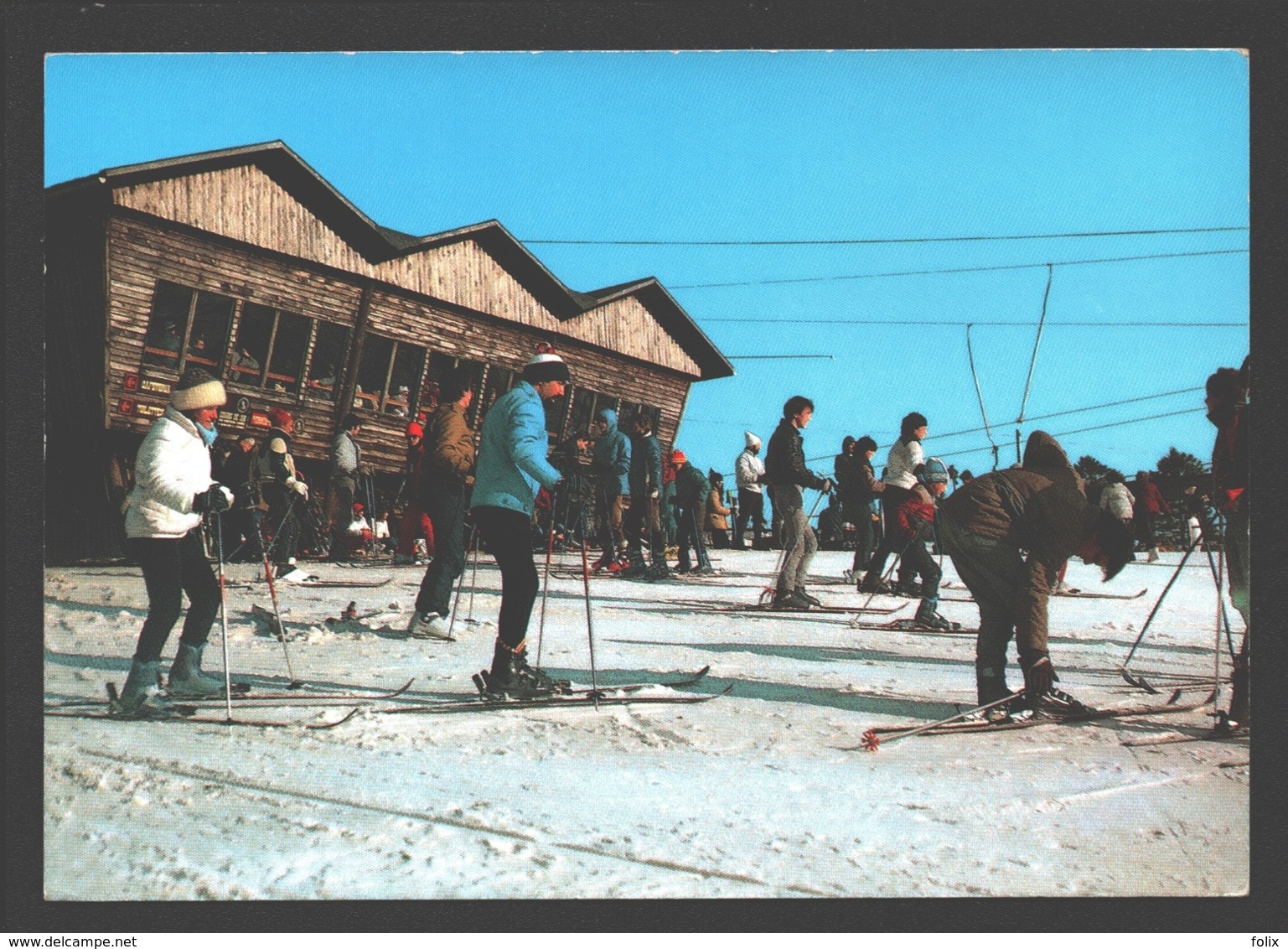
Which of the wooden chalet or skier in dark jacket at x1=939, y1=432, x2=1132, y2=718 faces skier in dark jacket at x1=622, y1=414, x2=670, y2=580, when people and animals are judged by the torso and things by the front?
the wooden chalet

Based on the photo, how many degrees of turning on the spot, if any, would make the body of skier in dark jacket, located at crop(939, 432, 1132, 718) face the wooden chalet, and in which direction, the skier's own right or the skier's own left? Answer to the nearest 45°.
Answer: approximately 135° to the skier's own left

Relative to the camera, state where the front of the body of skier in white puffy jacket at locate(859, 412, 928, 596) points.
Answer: to the viewer's right

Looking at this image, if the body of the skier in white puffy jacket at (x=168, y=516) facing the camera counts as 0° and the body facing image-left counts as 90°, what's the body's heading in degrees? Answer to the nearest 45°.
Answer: approximately 270°

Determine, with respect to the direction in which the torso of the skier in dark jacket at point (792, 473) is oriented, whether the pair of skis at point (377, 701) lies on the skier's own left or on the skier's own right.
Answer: on the skier's own right

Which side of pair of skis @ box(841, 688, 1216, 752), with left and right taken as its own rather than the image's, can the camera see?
right

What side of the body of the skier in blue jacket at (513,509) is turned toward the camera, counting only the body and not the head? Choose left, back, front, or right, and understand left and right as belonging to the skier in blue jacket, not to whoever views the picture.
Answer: right

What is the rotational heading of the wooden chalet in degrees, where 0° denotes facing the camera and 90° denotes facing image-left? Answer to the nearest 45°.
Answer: approximately 315°

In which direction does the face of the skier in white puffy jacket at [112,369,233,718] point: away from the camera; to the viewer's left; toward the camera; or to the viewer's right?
to the viewer's right

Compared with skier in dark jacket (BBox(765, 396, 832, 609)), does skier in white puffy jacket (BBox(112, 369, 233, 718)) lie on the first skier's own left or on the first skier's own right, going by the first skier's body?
on the first skier's own right

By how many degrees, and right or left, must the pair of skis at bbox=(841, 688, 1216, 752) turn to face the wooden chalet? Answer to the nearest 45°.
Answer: approximately 135° to its left
